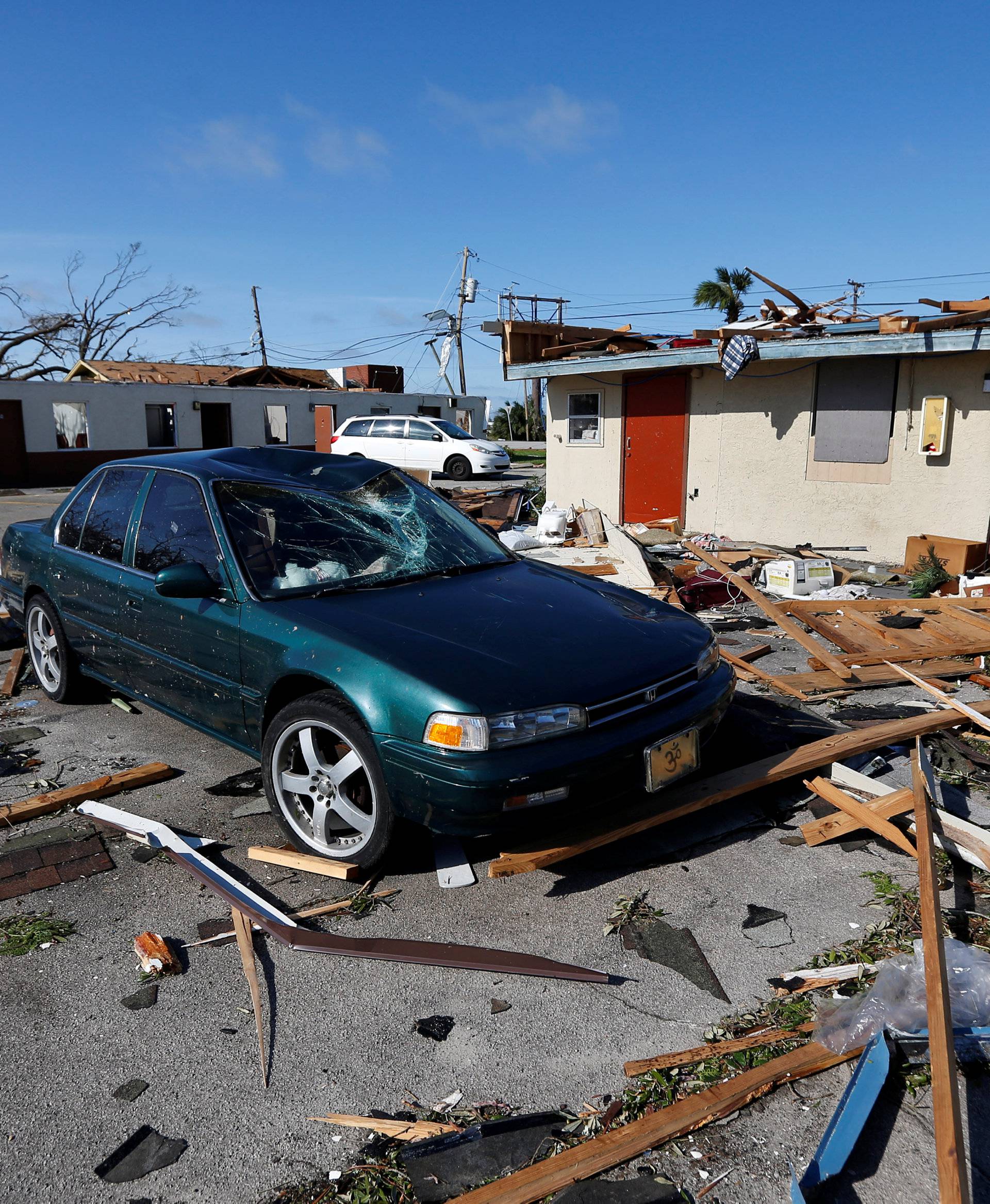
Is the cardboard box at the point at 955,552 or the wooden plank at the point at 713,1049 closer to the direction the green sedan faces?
the wooden plank

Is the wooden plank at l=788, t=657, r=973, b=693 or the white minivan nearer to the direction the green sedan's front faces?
the wooden plank

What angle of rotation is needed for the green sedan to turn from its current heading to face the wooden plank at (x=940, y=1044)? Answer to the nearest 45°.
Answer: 0° — it already faces it

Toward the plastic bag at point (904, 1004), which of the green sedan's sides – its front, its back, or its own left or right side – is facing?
front

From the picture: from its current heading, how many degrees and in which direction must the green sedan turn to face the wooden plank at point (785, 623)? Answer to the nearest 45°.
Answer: approximately 90° to its left

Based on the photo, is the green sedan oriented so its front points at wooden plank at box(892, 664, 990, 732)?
no

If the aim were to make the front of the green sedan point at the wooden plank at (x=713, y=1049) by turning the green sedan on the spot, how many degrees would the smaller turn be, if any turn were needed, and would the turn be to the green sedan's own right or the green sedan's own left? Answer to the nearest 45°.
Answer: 0° — it already faces it

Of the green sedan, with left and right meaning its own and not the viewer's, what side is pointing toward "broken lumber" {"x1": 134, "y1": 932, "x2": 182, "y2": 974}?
right

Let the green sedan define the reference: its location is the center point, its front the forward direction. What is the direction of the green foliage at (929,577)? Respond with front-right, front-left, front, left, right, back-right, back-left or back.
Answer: left

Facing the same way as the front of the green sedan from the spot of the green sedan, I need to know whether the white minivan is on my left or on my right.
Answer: on my left

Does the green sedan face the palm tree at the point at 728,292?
no

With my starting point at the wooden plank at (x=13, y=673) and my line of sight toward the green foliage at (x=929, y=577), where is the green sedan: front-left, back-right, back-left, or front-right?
front-right

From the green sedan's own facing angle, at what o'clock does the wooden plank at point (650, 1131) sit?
The wooden plank is roughly at 1 o'clock from the green sedan.

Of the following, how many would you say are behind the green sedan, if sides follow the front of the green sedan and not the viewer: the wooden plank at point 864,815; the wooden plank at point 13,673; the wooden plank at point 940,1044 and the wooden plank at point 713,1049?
1

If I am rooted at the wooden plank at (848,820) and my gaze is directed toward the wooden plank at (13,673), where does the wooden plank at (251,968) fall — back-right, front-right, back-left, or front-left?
front-left

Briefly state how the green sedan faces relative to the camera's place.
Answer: facing the viewer and to the right of the viewer

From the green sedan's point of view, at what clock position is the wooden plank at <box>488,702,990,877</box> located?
The wooden plank is roughly at 11 o'clock from the green sedan.
